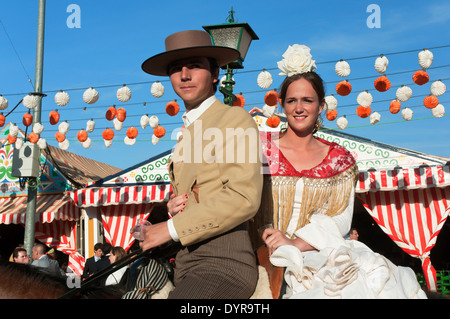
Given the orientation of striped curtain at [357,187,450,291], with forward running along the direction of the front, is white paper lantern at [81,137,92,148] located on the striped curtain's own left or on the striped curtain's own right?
on the striped curtain's own right

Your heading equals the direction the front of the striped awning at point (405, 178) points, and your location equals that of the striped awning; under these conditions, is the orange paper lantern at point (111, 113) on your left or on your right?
on your right

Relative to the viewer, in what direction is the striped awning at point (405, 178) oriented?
toward the camera

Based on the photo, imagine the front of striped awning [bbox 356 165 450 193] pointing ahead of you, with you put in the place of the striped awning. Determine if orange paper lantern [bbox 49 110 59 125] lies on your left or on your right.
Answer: on your right

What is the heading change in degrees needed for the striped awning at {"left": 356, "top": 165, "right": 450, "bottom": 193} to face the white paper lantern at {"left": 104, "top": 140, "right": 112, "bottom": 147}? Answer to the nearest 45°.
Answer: approximately 90° to its right

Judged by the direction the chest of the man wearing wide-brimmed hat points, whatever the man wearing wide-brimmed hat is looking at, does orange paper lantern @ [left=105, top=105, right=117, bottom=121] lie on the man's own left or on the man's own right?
on the man's own right

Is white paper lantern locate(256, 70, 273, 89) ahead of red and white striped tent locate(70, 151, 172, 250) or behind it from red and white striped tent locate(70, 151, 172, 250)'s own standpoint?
ahead

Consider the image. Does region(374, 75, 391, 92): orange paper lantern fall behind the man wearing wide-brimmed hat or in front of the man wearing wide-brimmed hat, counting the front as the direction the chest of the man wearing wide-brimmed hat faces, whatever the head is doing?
behind

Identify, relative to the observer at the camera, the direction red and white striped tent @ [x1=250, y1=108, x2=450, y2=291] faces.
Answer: facing the viewer

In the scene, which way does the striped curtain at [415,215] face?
toward the camera

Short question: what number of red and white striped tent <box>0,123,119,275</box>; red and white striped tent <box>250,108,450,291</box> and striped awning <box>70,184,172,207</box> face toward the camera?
3
